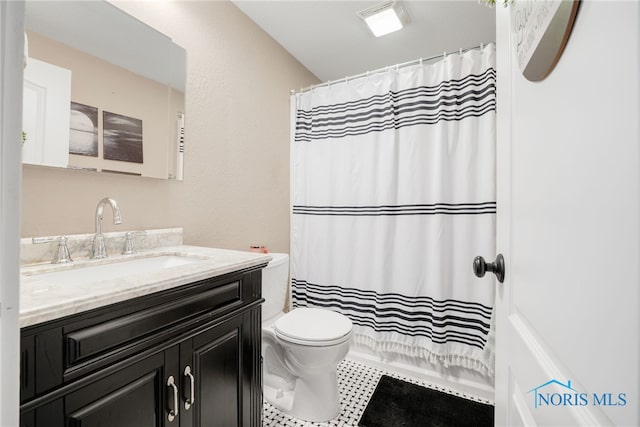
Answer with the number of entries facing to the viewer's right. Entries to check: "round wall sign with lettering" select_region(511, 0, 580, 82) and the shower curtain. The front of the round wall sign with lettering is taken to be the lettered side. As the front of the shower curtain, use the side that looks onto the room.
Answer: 0

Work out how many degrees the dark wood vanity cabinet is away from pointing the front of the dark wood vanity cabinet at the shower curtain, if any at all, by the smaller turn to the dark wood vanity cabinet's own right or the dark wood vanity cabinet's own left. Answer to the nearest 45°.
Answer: approximately 45° to the dark wood vanity cabinet's own left

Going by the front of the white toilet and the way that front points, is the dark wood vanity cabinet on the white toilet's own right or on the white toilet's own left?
on the white toilet's own right

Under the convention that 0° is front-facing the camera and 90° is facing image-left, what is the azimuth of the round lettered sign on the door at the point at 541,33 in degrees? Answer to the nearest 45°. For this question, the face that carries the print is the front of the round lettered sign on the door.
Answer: approximately 45°

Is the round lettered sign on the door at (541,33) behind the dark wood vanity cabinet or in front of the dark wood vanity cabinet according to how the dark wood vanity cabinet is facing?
in front
